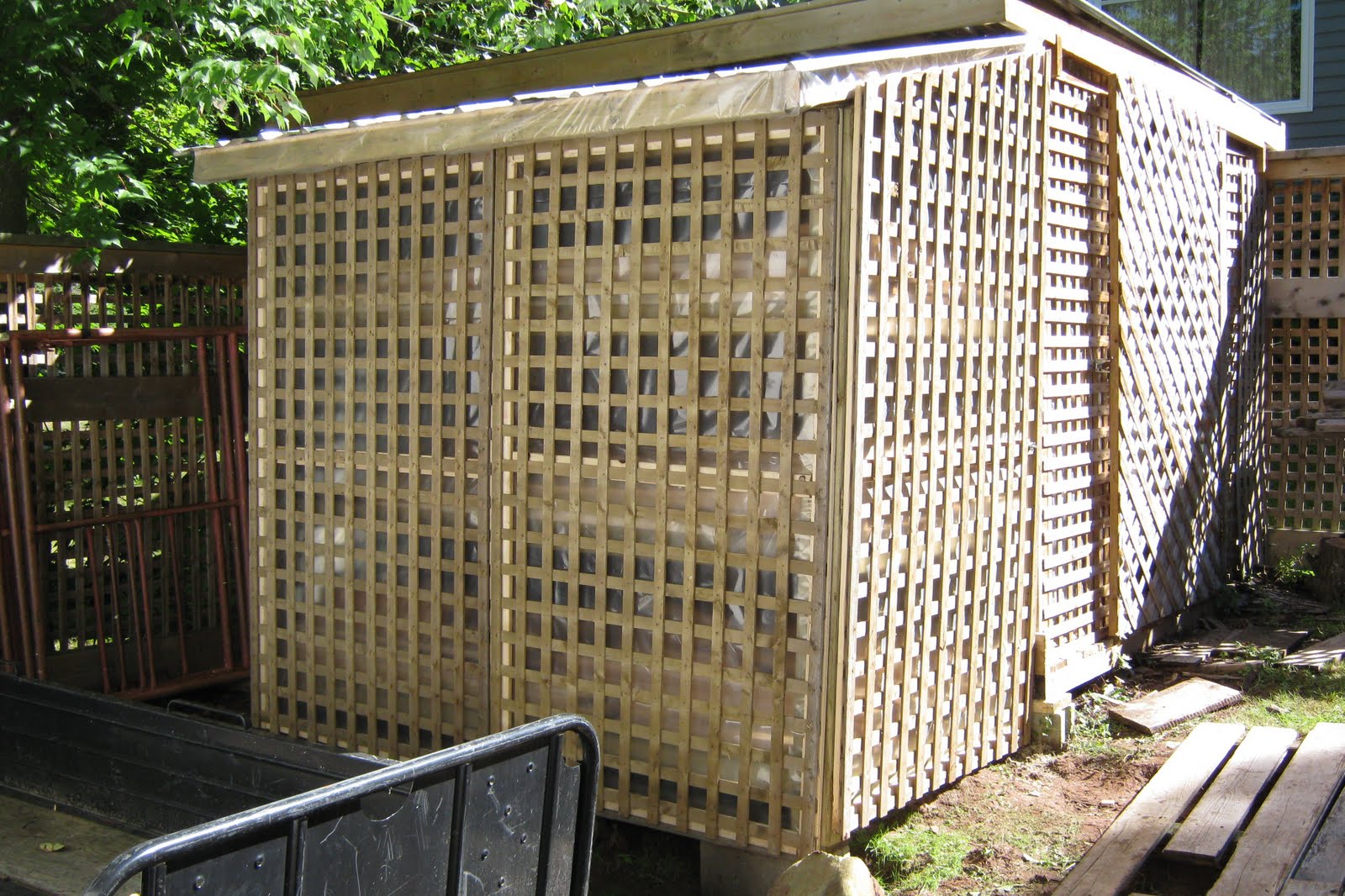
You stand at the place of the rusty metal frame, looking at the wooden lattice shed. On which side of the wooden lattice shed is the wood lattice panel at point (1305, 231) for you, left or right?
left

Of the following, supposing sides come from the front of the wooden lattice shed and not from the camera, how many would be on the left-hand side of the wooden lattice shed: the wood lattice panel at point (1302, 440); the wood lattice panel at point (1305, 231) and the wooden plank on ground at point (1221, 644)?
3

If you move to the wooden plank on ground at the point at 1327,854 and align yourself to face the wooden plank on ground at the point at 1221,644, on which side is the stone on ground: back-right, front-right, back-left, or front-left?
back-left

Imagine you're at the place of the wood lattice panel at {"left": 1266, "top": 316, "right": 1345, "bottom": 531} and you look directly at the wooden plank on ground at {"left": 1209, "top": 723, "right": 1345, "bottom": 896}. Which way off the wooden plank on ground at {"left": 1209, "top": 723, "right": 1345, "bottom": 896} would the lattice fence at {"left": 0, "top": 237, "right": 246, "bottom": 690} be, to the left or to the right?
right

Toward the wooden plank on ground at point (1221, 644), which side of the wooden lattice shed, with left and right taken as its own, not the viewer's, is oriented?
left

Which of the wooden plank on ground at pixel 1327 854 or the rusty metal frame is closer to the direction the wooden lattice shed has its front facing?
the wooden plank on ground

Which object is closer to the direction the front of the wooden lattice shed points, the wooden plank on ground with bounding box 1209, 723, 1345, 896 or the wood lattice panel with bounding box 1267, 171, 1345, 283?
the wooden plank on ground
